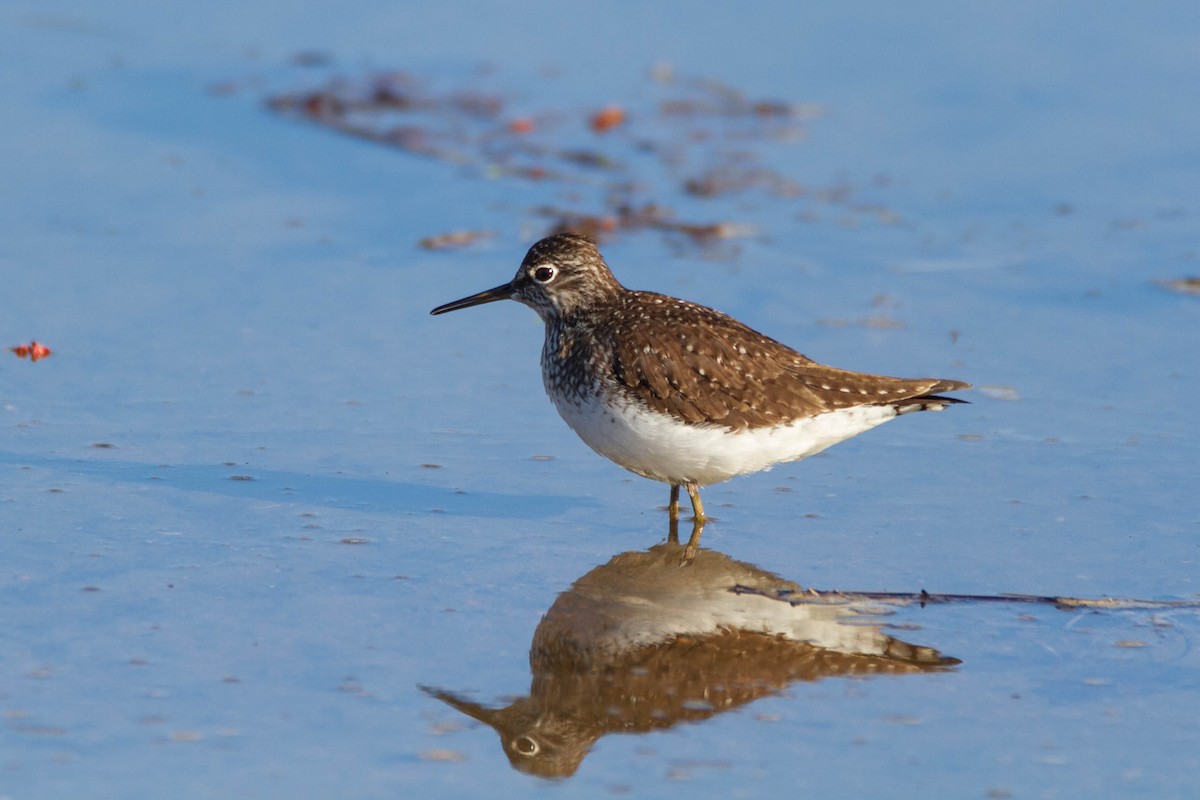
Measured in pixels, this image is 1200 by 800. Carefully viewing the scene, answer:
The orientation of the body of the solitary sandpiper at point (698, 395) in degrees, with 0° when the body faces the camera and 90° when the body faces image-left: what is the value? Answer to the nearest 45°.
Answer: approximately 90°
